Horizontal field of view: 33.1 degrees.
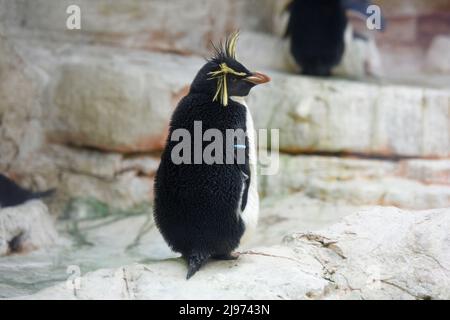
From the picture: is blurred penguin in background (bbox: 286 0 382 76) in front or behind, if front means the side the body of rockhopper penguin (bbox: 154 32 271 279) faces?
in front

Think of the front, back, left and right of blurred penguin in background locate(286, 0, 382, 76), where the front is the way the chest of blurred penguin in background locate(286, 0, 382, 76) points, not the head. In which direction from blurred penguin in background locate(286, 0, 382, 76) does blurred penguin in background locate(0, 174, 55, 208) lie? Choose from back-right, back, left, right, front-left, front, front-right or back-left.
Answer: back-left

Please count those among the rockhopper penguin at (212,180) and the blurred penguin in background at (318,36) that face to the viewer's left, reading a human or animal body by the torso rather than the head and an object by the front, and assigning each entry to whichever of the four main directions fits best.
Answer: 0

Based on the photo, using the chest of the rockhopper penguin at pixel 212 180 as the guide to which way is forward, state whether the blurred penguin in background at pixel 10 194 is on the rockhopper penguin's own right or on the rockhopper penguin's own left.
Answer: on the rockhopper penguin's own left

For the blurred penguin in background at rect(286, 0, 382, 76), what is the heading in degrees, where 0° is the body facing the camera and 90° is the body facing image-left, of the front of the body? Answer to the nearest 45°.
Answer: approximately 180°

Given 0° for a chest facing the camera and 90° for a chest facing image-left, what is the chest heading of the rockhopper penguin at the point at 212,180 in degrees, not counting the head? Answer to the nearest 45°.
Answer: approximately 225°

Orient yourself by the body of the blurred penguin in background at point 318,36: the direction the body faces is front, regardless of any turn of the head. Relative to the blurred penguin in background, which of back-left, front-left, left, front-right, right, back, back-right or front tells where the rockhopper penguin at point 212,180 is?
back
